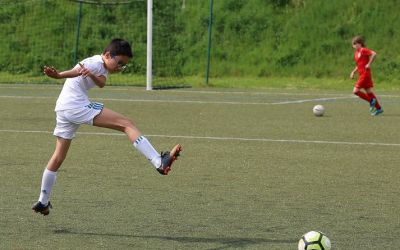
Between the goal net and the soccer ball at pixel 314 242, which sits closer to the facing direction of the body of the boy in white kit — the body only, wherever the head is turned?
the soccer ball

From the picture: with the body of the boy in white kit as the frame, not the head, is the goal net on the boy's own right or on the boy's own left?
on the boy's own left

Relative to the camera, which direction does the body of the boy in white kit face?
to the viewer's right

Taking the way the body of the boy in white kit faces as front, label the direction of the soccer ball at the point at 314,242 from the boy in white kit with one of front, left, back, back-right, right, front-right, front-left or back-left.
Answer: front-right

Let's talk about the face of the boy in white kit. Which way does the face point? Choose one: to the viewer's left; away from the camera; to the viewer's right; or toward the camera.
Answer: to the viewer's right
